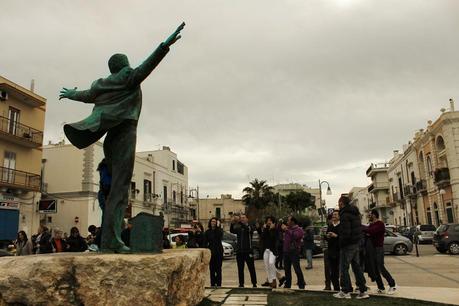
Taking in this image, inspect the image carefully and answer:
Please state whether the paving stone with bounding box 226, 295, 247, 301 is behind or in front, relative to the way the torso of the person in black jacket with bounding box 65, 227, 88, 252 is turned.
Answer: in front

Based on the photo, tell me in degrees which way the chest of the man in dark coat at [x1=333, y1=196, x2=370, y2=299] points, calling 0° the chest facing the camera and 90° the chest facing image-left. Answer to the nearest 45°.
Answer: approximately 90°

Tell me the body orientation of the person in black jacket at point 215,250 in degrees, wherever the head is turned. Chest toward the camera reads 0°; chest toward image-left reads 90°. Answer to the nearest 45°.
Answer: approximately 0°

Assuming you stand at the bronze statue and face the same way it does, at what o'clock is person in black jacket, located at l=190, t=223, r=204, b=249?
The person in black jacket is roughly at 11 o'clock from the bronze statue.

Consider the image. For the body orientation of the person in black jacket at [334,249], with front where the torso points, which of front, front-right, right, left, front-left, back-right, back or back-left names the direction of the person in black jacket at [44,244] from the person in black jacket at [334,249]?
front-right

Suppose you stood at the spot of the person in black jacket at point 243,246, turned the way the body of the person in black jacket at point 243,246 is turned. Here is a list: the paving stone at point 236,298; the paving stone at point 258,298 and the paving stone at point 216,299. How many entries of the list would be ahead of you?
3

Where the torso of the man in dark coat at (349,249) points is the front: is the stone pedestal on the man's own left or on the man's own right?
on the man's own left

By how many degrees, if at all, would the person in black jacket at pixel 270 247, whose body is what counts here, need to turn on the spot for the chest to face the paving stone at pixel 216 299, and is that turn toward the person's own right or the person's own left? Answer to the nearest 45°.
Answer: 0° — they already face it

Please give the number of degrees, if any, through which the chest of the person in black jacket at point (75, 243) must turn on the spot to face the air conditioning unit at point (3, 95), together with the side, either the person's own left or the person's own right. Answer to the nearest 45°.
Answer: approximately 180°
